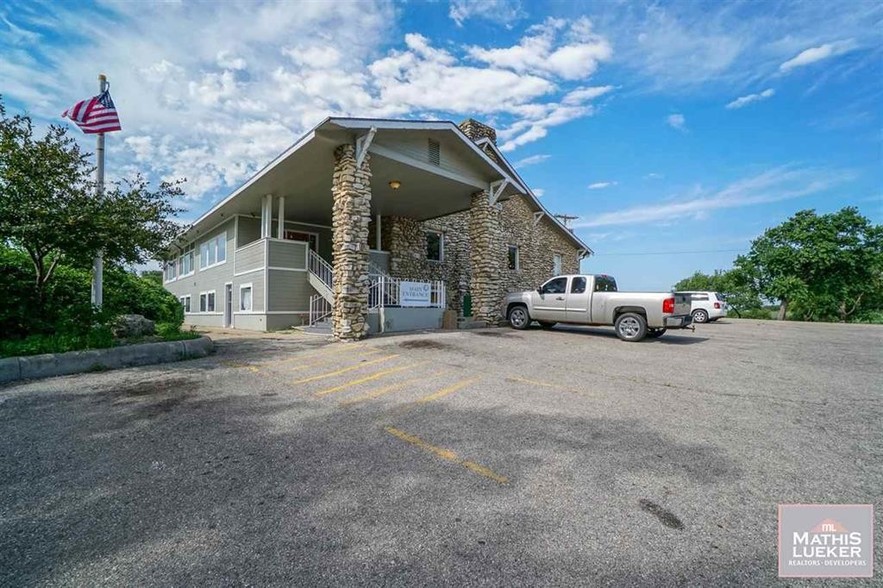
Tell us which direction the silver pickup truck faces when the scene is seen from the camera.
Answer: facing away from the viewer and to the left of the viewer

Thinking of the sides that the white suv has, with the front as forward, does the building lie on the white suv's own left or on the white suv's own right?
on the white suv's own left

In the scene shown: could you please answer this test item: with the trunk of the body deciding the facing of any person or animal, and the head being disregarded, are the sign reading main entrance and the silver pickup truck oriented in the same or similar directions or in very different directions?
very different directions

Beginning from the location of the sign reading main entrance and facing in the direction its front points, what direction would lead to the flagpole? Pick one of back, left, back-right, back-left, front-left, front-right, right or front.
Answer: front-right

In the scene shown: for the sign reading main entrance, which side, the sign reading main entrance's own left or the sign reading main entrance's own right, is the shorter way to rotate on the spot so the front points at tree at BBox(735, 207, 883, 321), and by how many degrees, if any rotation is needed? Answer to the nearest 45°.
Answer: approximately 135° to the sign reading main entrance's own left

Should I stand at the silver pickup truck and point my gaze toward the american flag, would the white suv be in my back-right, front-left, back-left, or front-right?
back-right
